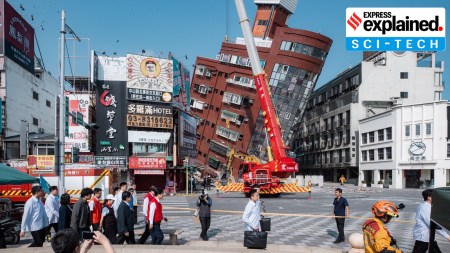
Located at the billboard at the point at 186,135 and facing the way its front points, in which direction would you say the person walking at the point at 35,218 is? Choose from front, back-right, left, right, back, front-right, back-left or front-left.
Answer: front-right

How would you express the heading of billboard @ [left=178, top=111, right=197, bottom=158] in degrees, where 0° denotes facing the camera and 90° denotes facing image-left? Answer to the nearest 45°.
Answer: approximately 315°

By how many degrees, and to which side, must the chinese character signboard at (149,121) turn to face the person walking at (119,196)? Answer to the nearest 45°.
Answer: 0° — it already faces them

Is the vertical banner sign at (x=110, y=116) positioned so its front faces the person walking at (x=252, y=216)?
yes

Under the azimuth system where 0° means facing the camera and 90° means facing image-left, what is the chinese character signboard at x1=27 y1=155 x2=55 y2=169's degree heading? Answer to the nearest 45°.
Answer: approximately 0°
